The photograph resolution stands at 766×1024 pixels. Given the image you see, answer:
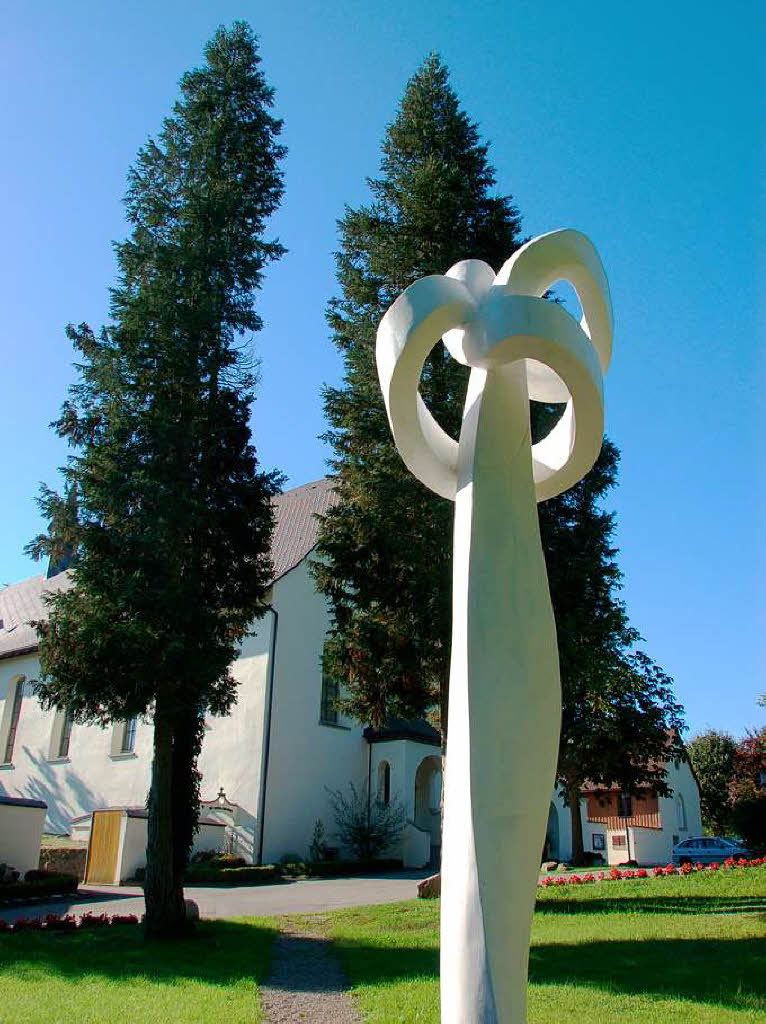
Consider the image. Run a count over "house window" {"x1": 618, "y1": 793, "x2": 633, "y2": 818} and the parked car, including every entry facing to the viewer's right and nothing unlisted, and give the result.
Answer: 1

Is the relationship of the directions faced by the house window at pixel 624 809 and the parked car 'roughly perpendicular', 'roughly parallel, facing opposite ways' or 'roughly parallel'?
roughly perpendicular

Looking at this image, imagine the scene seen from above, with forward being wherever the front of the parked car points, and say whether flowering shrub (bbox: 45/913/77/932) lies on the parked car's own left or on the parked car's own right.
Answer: on the parked car's own right

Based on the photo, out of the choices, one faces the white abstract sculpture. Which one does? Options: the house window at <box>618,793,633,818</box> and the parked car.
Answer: the house window

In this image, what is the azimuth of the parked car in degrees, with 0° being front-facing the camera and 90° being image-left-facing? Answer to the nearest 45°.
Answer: approximately 270°

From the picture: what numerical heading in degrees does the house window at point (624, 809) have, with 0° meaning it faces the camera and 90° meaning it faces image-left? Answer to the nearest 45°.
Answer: approximately 0°

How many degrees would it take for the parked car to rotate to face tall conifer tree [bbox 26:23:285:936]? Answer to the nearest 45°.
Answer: approximately 90° to its right

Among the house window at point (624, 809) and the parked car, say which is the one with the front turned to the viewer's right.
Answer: the parked car

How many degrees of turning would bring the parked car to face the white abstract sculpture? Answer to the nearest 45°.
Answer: approximately 90° to its right

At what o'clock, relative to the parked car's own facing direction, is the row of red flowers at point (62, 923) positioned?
The row of red flowers is roughly at 4 o'clock from the parked car.

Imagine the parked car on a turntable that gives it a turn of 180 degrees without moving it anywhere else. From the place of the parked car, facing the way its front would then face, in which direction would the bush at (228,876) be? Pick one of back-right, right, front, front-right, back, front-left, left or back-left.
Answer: front-left
